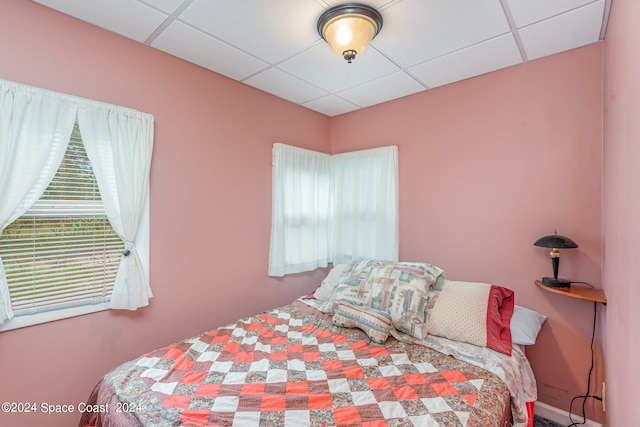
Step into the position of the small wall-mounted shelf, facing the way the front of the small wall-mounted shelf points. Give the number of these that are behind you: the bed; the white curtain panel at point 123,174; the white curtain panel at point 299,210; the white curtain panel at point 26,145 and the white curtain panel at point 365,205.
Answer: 0

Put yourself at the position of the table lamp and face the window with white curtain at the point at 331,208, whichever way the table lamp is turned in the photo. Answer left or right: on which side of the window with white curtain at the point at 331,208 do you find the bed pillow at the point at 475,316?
left

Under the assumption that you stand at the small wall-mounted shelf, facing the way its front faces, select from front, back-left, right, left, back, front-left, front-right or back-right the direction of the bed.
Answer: front

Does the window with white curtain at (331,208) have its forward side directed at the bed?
yes

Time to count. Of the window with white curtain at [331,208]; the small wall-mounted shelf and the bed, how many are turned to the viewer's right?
0

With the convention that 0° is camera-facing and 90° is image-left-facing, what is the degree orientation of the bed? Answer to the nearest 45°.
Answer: approximately 45°

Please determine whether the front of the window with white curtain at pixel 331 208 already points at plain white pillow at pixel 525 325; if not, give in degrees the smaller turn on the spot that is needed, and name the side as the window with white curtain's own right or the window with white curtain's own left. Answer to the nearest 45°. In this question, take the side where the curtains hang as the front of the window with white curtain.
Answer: approximately 45° to the window with white curtain's own left

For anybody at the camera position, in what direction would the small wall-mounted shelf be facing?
facing the viewer and to the left of the viewer

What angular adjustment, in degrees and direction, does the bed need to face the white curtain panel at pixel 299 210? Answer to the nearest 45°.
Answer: approximately 135° to its right

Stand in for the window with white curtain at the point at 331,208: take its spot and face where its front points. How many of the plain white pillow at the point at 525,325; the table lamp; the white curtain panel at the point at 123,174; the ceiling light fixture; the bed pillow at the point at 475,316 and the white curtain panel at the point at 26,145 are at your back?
0

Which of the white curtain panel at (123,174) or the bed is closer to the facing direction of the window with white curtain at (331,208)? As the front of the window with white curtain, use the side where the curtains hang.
the bed

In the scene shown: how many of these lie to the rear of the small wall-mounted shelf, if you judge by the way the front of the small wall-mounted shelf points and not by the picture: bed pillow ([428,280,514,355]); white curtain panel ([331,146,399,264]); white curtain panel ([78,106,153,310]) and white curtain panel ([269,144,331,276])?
0

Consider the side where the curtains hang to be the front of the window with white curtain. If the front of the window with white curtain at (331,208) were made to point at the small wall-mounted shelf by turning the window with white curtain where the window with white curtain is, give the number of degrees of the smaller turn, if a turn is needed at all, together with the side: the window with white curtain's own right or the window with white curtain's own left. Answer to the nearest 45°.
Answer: approximately 45° to the window with white curtain's own left

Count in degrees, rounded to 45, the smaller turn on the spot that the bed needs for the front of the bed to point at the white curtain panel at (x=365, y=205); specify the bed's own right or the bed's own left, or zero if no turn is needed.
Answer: approximately 135° to the bed's own right

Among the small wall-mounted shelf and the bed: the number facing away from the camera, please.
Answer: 0

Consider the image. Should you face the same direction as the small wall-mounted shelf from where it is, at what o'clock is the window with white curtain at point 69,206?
The window with white curtain is roughly at 12 o'clock from the small wall-mounted shelf.

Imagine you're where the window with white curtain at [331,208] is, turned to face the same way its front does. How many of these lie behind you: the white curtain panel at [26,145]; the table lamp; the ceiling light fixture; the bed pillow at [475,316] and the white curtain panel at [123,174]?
0

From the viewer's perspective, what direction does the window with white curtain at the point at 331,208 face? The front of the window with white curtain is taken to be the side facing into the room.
toward the camera
